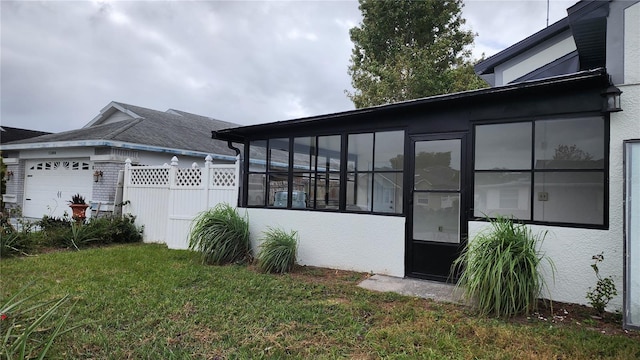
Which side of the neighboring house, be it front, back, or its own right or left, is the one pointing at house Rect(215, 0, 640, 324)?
left

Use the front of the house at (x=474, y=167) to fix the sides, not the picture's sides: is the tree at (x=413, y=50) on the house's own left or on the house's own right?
on the house's own right

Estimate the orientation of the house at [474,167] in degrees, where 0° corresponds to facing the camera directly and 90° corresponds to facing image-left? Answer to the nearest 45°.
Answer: approximately 45°

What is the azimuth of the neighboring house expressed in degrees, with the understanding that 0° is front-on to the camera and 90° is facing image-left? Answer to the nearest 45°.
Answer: approximately 45°

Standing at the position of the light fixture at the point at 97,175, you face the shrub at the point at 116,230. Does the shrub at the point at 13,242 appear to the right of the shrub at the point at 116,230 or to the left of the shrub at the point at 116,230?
right

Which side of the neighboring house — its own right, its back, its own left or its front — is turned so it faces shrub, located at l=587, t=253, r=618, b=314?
left
